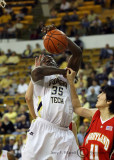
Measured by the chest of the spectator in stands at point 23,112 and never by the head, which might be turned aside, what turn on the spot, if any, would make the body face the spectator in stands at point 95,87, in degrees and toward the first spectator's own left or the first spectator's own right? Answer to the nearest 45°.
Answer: approximately 90° to the first spectator's own left

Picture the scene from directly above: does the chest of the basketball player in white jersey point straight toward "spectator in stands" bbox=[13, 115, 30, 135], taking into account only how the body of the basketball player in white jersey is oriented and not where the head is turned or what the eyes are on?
no

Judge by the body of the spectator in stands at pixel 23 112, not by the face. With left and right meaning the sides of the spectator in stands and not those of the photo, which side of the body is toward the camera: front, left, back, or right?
front

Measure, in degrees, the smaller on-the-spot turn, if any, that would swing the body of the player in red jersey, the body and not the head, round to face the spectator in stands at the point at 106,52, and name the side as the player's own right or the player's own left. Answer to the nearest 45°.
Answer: approximately 135° to the player's own right

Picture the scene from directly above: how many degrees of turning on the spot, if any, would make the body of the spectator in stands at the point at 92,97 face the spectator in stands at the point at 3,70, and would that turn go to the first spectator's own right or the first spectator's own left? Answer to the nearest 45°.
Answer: approximately 135° to the first spectator's own right

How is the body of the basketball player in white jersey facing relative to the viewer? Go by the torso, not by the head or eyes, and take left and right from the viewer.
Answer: facing the viewer and to the right of the viewer

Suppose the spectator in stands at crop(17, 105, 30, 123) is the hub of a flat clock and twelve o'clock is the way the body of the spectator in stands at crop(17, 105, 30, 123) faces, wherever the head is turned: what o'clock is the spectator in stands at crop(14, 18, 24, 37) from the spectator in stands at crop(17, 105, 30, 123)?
the spectator in stands at crop(14, 18, 24, 37) is roughly at 6 o'clock from the spectator in stands at crop(17, 105, 30, 123).

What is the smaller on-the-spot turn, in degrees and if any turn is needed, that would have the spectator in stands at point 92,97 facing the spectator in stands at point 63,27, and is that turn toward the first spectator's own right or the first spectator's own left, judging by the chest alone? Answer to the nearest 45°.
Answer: approximately 180°

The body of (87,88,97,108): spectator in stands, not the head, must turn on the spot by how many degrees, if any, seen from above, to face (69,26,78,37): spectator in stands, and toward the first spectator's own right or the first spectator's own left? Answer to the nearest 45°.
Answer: approximately 180°

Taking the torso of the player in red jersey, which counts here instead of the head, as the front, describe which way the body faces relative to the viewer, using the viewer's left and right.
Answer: facing the viewer and to the left of the viewer

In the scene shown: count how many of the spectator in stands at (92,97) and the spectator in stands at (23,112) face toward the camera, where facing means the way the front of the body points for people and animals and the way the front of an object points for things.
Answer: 2

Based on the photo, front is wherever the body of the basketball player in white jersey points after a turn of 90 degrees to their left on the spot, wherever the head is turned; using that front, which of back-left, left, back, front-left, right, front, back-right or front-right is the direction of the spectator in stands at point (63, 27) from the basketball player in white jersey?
front-left

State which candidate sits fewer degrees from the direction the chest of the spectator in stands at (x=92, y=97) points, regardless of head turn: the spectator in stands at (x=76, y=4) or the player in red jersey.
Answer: the player in red jersey

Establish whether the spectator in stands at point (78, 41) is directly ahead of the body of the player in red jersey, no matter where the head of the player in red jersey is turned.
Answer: no

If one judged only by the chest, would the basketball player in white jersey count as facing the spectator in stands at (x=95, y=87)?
no

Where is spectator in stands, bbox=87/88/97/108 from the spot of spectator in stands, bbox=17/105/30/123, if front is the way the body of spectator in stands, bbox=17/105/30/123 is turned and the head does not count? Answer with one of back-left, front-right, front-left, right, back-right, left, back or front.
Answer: left

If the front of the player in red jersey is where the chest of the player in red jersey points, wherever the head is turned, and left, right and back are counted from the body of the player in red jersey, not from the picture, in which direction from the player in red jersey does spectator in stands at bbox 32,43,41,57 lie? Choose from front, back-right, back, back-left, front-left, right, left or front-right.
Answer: back-right
